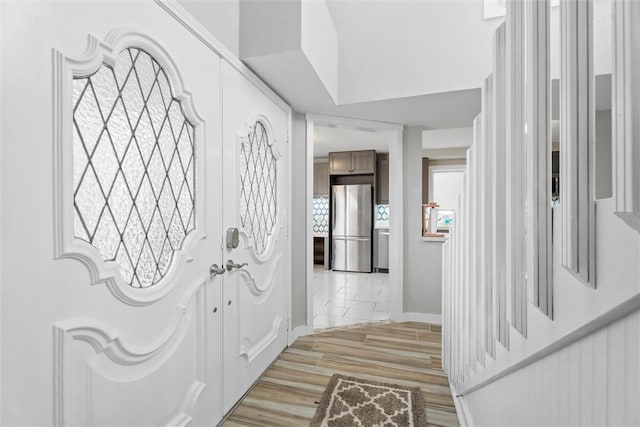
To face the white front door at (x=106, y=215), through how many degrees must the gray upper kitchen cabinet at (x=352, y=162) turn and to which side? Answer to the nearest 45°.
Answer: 0° — it already faces it

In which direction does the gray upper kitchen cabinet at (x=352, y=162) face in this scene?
toward the camera

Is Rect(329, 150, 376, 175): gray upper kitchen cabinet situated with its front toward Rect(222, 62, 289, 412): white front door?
yes

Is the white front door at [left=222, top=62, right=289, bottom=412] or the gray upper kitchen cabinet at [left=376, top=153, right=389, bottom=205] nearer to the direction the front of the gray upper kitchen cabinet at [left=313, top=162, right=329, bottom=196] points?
the white front door

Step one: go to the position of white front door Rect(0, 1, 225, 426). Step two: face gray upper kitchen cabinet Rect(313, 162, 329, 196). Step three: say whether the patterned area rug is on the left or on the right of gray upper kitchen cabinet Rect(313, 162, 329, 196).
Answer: right

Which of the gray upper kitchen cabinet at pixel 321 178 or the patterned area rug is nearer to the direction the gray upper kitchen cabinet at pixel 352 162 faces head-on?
the patterned area rug

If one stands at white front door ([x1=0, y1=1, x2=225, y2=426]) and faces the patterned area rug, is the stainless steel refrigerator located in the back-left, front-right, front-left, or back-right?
front-left

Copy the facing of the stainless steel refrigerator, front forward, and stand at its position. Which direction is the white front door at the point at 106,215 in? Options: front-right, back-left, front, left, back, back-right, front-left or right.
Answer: front

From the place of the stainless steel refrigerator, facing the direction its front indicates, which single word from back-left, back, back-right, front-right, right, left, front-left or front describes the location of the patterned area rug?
front

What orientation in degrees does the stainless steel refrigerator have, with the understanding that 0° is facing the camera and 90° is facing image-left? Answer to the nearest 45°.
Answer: approximately 0°

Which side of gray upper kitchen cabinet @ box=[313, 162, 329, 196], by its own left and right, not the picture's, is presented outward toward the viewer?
front

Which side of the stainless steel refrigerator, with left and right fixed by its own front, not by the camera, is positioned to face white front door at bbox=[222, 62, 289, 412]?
front
